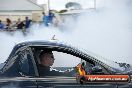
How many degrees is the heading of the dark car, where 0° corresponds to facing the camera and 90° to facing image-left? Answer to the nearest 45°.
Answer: approximately 270°

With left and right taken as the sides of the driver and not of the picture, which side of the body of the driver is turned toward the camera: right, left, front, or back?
right

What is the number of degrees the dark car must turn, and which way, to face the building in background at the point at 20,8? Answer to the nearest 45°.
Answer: approximately 90° to its left

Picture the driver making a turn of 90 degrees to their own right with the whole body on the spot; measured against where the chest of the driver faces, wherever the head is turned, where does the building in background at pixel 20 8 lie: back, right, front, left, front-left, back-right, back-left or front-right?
back

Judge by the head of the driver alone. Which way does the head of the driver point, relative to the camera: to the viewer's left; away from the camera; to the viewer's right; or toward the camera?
to the viewer's right
